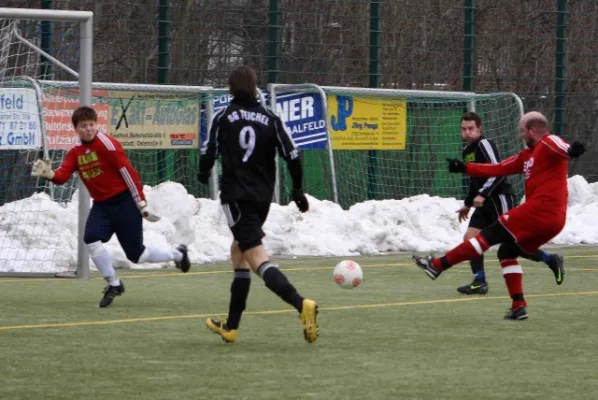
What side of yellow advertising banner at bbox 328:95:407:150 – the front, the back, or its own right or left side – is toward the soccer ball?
front

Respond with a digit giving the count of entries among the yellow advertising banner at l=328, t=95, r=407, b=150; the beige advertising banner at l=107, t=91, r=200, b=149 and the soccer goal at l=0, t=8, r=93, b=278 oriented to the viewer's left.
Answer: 0

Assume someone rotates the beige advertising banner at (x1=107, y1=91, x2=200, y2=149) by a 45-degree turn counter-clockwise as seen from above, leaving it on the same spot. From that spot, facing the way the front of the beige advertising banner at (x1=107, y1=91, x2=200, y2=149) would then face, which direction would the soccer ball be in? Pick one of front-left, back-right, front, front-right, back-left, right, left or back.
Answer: front-right

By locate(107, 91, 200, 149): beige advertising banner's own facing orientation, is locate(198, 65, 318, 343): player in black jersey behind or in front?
in front

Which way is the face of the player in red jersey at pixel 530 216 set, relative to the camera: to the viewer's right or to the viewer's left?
to the viewer's left

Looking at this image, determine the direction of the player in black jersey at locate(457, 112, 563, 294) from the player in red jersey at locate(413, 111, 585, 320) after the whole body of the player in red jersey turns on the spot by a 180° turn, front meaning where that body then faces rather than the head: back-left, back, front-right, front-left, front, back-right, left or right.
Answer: left

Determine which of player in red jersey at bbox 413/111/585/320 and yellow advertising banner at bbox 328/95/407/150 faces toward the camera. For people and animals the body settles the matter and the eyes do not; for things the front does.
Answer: the yellow advertising banner

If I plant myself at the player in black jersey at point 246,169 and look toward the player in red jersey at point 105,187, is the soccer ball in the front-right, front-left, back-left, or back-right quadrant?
front-right

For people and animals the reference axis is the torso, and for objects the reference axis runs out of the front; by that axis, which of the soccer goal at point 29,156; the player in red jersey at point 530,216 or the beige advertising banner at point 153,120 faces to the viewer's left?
the player in red jersey

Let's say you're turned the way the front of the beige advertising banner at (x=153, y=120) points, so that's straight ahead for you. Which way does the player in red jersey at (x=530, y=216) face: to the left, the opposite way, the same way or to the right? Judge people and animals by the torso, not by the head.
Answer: to the right

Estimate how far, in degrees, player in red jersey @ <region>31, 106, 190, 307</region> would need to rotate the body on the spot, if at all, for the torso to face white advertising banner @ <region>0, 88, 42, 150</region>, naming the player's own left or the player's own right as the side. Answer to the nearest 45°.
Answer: approximately 135° to the player's own right

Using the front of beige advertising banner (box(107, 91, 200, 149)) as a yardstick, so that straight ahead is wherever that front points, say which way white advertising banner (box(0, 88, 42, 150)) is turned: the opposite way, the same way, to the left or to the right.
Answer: the same way

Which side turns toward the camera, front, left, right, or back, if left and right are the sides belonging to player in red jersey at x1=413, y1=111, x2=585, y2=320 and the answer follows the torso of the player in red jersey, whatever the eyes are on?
left

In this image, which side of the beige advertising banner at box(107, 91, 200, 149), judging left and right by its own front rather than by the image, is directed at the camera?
front

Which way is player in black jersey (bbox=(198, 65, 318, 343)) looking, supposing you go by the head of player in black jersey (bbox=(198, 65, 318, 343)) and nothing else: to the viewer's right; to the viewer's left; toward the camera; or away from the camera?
away from the camera

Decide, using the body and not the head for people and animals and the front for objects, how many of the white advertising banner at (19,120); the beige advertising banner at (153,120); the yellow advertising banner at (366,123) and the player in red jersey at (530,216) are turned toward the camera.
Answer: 3

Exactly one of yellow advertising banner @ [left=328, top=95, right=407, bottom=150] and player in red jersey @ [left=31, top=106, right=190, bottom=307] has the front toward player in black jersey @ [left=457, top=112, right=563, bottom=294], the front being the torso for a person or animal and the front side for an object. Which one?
the yellow advertising banner
